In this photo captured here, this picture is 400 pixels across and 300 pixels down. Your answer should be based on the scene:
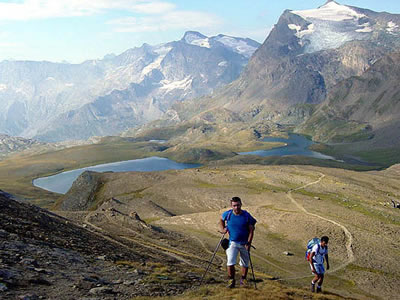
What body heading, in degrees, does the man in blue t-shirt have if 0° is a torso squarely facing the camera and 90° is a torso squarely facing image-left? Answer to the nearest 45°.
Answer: approximately 0°
